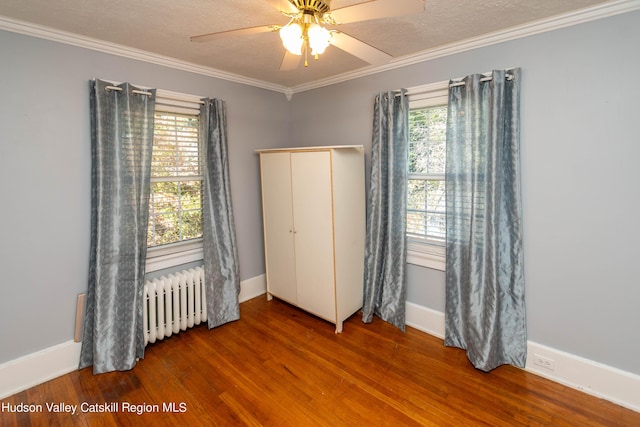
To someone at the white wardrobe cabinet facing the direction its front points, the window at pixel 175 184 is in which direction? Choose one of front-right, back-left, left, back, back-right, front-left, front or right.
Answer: front-right

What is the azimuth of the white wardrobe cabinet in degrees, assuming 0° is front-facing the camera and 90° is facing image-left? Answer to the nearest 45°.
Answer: approximately 45°

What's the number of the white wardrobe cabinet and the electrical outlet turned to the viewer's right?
0

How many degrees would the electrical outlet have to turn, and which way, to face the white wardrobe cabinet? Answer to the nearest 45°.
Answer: approximately 45° to its right

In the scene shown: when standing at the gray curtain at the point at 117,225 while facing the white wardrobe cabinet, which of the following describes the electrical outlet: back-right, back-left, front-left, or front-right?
front-right

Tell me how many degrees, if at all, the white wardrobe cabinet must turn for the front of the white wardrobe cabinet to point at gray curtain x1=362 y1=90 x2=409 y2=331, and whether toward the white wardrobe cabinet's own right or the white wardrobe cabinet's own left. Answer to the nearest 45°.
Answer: approximately 135° to the white wardrobe cabinet's own left

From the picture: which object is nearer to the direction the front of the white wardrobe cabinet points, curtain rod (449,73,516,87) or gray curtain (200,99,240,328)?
the gray curtain

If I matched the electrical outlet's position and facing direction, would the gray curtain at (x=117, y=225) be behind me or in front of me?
in front

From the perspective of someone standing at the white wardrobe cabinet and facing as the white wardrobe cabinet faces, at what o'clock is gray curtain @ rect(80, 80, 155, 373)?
The gray curtain is roughly at 1 o'clock from the white wardrobe cabinet.

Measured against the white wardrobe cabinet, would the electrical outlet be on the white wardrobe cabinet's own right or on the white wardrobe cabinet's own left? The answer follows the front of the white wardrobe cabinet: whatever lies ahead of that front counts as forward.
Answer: on the white wardrobe cabinet's own left

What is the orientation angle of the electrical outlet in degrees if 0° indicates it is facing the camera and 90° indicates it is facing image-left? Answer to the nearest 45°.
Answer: approximately 45°

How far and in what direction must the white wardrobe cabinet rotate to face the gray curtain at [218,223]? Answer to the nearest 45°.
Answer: approximately 45° to its right
